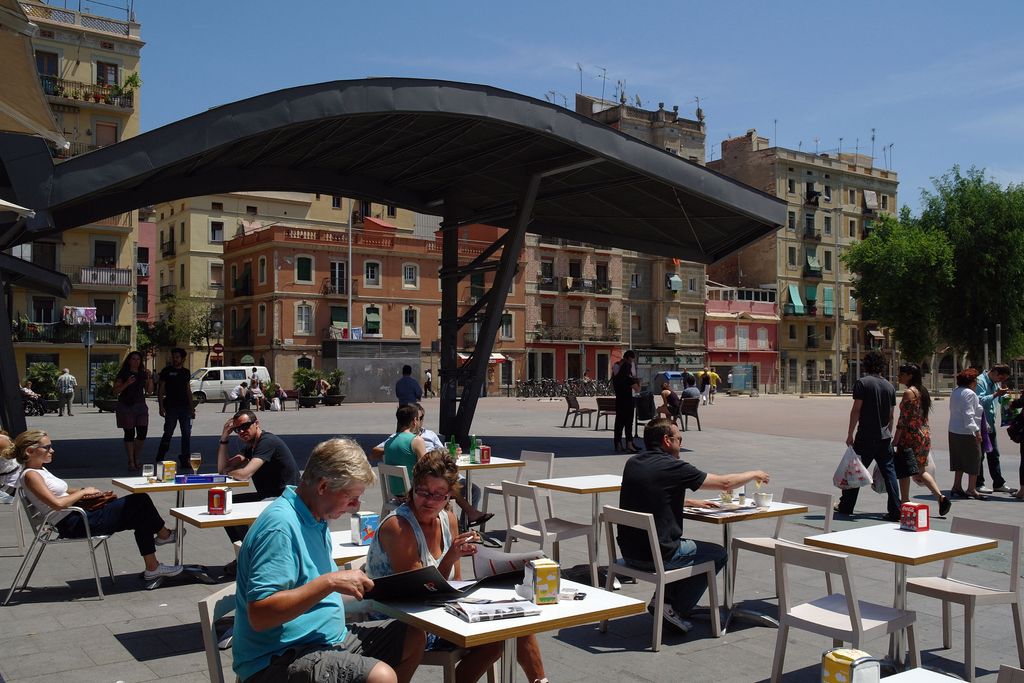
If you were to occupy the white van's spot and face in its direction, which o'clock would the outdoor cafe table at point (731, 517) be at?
The outdoor cafe table is roughly at 9 o'clock from the white van.

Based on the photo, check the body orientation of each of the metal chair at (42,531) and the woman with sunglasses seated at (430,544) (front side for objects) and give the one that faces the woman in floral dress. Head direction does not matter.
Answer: the metal chair

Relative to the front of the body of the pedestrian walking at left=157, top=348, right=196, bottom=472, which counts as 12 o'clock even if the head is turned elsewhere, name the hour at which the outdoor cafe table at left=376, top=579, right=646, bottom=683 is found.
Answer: The outdoor cafe table is roughly at 12 o'clock from the pedestrian walking.

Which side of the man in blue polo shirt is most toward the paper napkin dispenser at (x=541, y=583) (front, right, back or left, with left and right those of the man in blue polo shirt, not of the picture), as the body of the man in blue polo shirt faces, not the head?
front

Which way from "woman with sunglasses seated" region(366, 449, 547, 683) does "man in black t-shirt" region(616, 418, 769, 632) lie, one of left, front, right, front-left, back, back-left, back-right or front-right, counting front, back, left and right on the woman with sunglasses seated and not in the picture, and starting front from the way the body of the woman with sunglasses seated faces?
left

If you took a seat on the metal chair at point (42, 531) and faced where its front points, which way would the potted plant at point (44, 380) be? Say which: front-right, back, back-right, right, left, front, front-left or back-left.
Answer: left

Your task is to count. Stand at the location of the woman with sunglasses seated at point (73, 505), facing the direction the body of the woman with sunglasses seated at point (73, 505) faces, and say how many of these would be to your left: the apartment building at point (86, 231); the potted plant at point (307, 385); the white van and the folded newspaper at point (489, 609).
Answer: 3

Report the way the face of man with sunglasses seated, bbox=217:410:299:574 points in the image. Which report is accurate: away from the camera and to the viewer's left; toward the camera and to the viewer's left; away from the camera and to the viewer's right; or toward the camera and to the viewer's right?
toward the camera and to the viewer's left

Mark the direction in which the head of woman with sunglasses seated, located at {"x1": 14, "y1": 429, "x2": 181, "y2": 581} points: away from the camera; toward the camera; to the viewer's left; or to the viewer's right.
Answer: to the viewer's right

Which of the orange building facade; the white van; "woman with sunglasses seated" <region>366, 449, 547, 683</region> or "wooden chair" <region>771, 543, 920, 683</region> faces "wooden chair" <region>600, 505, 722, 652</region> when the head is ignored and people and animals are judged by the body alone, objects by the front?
the orange building facade

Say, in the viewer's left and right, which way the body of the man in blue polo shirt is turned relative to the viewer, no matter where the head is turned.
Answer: facing to the right of the viewer

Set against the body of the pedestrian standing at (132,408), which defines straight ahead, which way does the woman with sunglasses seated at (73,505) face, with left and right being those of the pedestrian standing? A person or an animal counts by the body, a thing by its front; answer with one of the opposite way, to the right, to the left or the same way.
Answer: to the left

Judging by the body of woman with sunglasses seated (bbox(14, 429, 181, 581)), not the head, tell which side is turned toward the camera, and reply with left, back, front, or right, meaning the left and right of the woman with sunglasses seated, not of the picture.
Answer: right

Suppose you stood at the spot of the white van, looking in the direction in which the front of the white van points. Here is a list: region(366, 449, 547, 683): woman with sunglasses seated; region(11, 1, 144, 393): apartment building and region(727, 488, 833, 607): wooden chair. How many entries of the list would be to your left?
2

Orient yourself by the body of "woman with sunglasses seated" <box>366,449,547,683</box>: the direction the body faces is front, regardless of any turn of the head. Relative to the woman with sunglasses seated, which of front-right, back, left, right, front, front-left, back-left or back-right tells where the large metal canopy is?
back-left

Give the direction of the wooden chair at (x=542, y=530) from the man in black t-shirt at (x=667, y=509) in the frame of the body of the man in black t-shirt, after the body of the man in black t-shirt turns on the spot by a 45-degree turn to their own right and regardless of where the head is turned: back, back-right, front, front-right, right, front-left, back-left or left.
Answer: back

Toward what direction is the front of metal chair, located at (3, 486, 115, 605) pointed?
to the viewer's right

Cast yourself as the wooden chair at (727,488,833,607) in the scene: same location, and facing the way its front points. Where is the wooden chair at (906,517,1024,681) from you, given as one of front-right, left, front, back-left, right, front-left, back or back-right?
left
